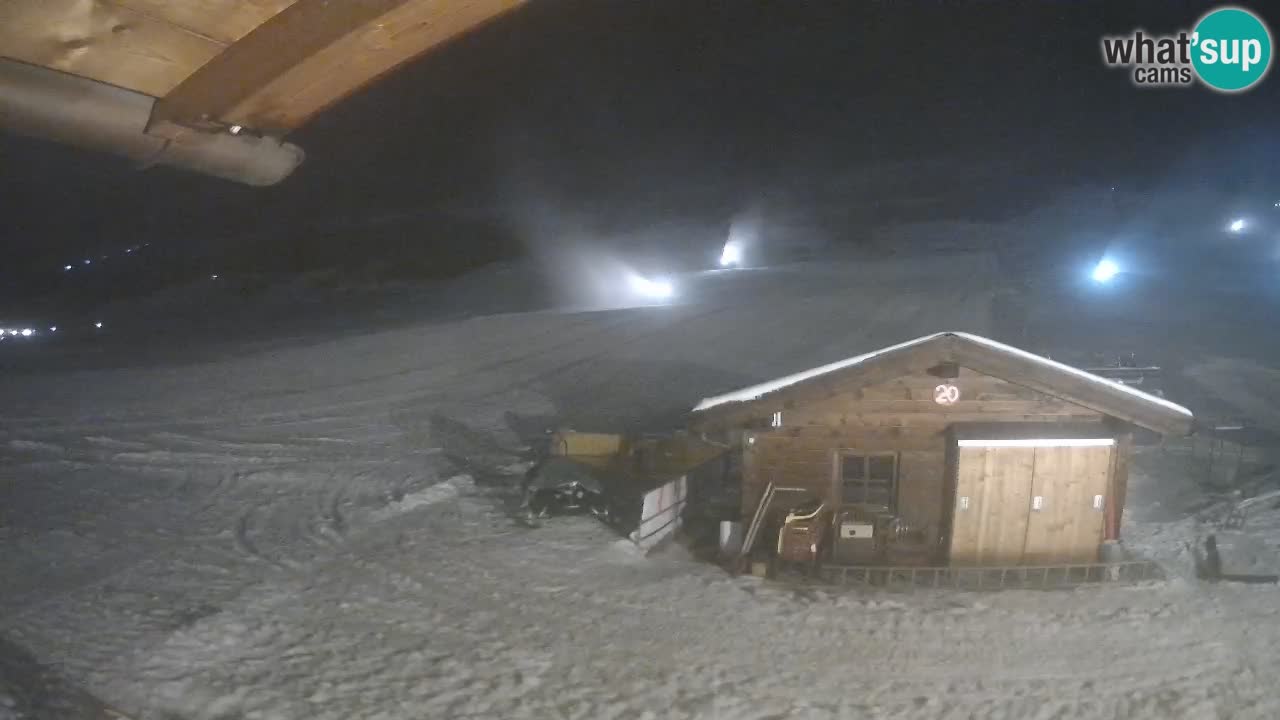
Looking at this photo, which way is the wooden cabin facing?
toward the camera

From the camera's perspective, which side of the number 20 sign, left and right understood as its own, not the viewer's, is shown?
front

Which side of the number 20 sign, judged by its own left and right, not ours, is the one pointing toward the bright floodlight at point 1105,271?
back

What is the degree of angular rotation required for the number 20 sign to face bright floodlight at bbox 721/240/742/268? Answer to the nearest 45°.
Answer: approximately 180°

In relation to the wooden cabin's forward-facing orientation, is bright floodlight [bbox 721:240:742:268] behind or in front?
behind

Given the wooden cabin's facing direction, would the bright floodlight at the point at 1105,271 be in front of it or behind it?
behind
